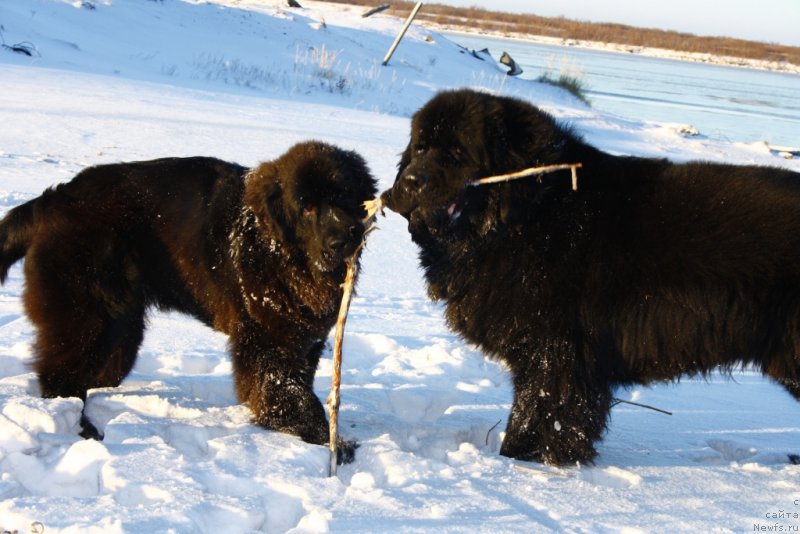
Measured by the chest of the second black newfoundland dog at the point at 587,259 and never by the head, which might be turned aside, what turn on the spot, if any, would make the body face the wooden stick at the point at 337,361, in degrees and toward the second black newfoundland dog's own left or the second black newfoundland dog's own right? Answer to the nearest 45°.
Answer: approximately 45° to the second black newfoundland dog's own left

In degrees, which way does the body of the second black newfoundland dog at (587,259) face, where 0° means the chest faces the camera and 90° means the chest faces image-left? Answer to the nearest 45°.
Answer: approximately 90°

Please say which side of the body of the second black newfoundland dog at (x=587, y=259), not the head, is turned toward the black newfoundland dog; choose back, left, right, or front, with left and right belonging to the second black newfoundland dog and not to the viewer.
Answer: front
